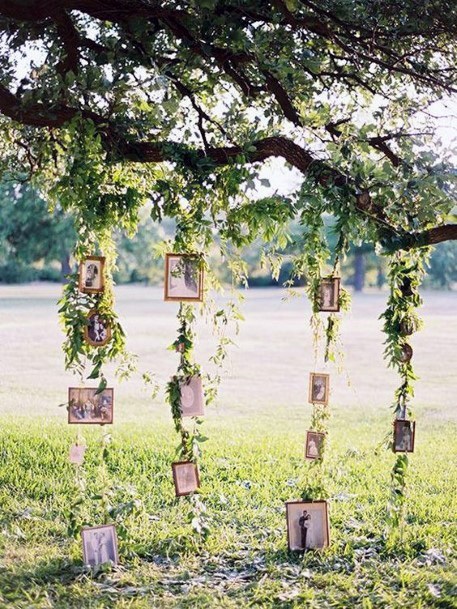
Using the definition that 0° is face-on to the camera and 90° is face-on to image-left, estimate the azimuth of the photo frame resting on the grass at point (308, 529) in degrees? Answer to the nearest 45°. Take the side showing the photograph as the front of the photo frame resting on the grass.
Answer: approximately 0°

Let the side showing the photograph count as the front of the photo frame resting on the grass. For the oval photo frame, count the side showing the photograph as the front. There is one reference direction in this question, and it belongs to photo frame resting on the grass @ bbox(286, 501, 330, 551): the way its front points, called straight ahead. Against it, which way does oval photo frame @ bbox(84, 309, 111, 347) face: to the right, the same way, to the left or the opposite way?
the same way

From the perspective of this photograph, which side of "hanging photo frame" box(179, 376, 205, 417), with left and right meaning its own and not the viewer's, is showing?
front

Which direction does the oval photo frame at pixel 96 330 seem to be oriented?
toward the camera

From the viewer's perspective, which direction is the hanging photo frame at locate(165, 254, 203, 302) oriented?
toward the camera

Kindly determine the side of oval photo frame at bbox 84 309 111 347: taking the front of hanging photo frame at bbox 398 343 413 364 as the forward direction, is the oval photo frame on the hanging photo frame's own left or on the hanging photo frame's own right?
on the hanging photo frame's own right

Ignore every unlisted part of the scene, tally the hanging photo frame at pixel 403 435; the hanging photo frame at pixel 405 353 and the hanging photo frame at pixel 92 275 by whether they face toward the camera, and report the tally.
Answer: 3

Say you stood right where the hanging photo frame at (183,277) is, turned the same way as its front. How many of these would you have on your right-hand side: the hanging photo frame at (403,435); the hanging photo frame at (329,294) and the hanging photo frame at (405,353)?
0

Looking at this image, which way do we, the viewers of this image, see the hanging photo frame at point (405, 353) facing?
facing the viewer

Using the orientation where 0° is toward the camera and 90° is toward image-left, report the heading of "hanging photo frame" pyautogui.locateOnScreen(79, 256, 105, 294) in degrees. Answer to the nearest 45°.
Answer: approximately 0°

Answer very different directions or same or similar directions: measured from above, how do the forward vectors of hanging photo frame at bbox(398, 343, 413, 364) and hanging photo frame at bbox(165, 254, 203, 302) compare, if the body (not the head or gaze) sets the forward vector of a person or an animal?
same or similar directions
